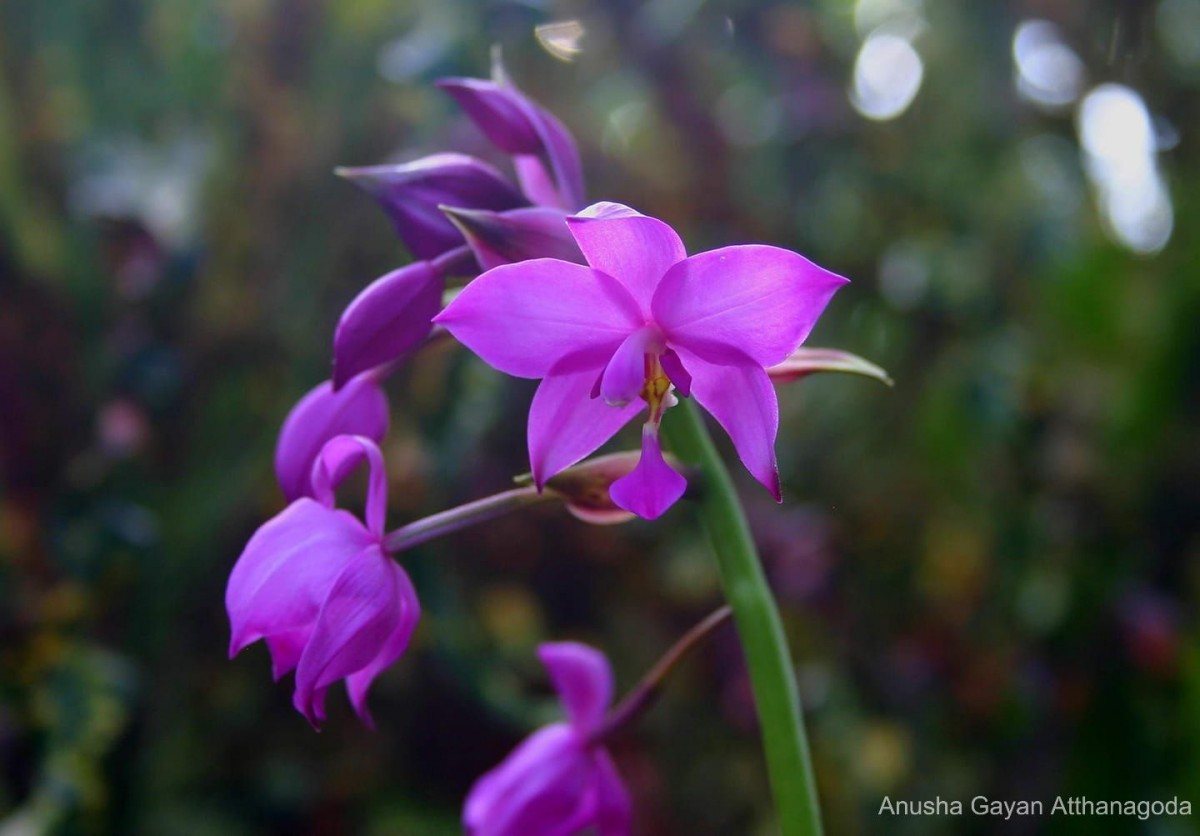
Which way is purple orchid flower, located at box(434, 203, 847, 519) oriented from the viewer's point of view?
toward the camera
